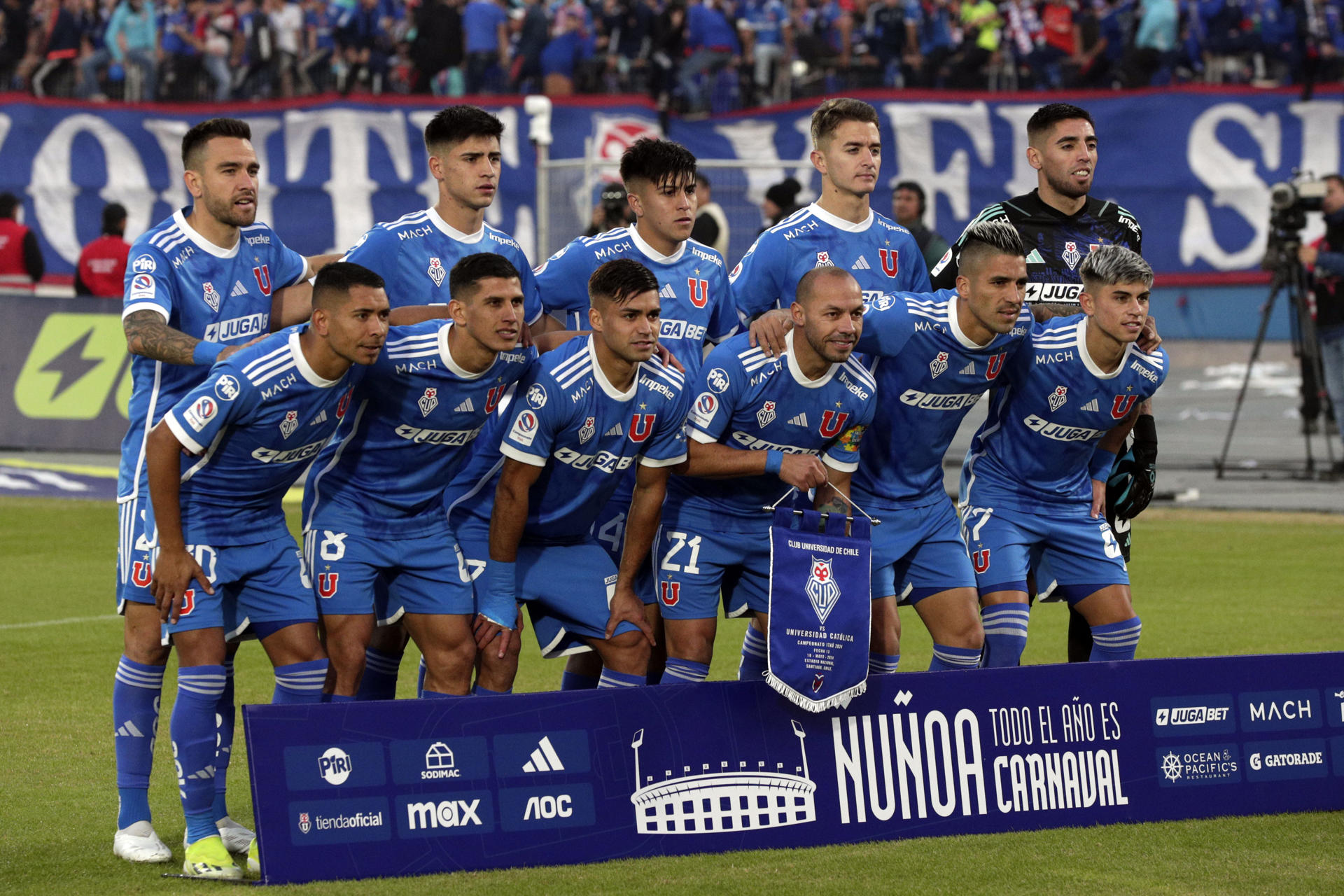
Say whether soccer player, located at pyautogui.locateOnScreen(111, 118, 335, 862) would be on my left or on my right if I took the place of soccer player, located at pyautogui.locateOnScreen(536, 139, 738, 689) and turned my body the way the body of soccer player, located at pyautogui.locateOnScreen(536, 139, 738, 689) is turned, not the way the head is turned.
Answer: on my right

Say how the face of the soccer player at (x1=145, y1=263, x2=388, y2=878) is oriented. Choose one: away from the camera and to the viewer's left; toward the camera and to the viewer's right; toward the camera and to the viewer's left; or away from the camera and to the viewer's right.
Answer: toward the camera and to the viewer's right

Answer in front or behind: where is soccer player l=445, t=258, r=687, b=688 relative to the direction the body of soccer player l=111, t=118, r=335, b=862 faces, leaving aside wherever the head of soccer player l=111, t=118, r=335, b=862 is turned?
in front

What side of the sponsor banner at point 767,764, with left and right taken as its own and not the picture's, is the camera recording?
front

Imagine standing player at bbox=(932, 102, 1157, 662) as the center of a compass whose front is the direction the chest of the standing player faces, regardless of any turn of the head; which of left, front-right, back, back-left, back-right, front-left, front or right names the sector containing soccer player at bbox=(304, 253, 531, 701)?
right

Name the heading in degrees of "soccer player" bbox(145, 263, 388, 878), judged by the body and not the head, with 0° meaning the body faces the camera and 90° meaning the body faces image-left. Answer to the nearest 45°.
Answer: approximately 315°

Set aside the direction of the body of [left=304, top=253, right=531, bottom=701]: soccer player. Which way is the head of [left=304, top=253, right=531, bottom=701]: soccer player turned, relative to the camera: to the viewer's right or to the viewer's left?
to the viewer's right

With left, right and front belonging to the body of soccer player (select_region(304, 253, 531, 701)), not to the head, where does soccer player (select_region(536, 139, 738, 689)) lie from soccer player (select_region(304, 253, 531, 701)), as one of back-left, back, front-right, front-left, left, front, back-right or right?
left

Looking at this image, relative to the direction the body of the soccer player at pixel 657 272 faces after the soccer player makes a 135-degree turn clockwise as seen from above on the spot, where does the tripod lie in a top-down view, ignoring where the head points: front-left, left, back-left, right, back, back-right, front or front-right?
back-right
